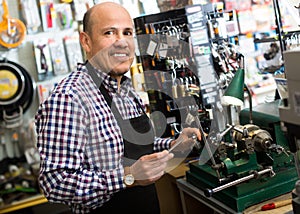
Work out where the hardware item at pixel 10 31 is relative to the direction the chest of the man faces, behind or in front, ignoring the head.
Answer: behind

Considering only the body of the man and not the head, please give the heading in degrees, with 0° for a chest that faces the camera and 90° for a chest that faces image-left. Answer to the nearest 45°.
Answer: approximately 315°
